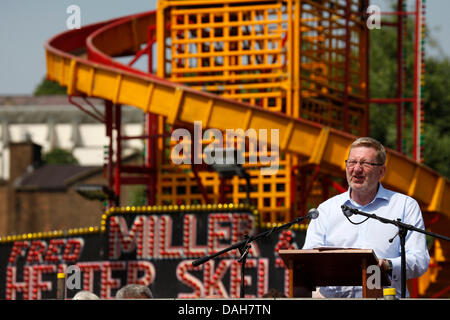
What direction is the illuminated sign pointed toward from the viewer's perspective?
toward the camera

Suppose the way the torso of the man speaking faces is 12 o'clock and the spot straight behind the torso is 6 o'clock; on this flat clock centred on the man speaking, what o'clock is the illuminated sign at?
The illuminated sign is roughly at 4 o'clock from the man speaking.

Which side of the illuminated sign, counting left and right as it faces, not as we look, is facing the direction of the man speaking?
front

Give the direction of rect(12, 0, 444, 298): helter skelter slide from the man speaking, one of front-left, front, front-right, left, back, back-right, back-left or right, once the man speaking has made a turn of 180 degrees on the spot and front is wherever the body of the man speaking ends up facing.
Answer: front-left

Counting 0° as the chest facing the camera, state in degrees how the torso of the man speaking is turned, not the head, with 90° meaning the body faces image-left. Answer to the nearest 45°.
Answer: approximately 45°

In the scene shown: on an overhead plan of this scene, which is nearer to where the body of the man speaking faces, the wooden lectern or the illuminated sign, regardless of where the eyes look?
the wooden lectern

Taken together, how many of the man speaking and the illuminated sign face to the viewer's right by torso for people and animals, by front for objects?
0

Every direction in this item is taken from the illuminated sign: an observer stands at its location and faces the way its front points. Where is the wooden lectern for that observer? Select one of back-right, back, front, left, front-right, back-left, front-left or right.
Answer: front

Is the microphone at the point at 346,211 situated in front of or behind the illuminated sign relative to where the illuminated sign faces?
in front

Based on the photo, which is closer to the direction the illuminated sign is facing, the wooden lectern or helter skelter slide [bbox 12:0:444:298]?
the wooden lectern
